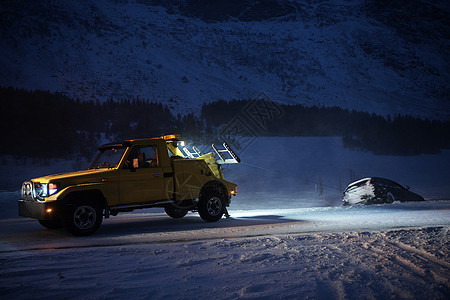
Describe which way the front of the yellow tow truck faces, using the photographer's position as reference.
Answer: facing the viewer and to the left of the viewer
